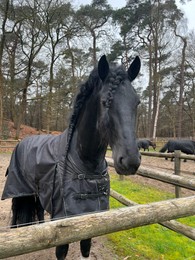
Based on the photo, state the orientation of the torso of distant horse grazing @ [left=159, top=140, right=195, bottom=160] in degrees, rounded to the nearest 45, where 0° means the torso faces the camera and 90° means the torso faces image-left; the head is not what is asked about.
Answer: approximately 90°

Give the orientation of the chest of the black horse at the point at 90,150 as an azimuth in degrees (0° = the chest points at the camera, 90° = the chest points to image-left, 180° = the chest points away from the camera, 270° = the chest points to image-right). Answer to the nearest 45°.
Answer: approximately 315°

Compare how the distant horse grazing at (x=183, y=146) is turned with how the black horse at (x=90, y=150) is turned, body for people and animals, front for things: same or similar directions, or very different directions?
very different directions

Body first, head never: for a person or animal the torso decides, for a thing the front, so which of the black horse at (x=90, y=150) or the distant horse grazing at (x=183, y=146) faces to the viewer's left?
the distant horse grazing

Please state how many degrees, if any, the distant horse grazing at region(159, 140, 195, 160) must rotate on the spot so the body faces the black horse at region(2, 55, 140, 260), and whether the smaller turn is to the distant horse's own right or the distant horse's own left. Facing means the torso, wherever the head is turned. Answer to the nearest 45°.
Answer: approximately 90° to the distant horse's own left

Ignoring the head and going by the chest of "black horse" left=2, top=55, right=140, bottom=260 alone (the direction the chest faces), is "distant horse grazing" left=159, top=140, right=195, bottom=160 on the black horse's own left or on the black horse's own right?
on the black horse's own left

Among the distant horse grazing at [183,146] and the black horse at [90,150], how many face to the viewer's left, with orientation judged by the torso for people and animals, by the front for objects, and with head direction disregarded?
1
